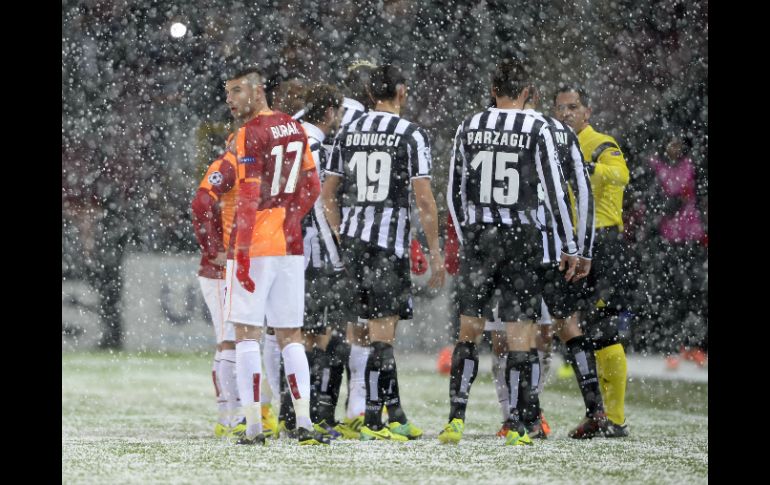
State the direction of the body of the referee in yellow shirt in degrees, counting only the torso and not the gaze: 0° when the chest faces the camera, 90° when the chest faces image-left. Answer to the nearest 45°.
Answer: approximately 45°

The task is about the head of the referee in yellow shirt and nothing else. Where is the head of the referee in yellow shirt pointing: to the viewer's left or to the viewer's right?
to the viewer's left
